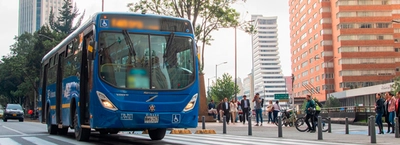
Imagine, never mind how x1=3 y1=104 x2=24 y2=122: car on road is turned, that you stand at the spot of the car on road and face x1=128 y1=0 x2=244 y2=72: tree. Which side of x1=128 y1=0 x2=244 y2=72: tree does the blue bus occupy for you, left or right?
right

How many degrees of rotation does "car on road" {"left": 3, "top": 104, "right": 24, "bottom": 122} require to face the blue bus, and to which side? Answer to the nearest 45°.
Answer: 0° — it already faces it

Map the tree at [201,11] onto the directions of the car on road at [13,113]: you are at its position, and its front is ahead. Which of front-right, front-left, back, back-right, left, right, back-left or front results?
front-left

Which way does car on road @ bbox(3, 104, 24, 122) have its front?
toward the camera

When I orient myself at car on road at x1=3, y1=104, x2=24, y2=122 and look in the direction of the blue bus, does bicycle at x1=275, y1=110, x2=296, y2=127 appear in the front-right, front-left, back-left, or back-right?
front-left

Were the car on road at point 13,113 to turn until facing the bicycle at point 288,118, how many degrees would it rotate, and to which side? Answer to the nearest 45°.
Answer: approximately 45° to its left

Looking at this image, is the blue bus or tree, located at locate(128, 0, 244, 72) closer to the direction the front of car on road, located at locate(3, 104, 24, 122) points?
the blue bus
